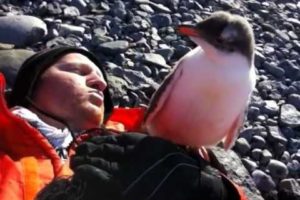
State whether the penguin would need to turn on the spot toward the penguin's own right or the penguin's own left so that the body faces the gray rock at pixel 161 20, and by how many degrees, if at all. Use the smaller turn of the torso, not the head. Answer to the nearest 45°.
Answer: approximately 180°

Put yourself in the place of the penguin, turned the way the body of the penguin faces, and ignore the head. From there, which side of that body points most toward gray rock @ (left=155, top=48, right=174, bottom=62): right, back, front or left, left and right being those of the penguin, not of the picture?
back

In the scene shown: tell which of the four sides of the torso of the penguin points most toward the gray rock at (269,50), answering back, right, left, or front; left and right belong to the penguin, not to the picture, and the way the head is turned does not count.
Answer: back
